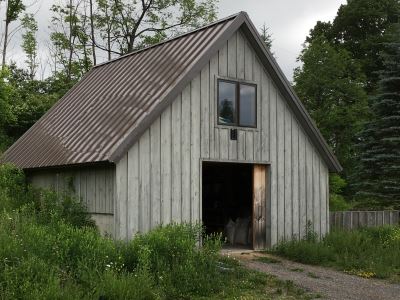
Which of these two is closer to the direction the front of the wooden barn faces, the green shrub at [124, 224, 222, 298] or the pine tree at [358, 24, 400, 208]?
the green shrub

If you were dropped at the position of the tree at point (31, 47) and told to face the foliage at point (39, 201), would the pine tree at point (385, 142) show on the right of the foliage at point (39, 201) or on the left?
left

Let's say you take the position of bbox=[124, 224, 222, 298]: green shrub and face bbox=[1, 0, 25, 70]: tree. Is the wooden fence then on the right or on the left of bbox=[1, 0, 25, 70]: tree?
right

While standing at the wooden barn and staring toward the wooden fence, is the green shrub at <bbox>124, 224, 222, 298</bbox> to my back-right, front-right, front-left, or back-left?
back-right

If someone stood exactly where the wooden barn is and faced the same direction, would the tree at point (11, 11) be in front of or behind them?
behind

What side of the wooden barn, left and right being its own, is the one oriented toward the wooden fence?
left

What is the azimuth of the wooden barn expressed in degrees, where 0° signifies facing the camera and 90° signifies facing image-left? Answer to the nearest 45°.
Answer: approximately 315°

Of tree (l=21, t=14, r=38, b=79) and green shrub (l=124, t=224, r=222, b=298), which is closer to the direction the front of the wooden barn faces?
the green shrub

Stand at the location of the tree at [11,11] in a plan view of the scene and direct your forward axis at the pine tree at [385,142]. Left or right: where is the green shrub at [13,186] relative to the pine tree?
right

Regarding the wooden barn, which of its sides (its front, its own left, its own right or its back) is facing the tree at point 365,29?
left

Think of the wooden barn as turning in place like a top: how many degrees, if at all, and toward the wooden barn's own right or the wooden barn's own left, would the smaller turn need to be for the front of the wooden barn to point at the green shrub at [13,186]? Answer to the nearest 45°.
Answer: approximately 135° to the wooden barn's own right
